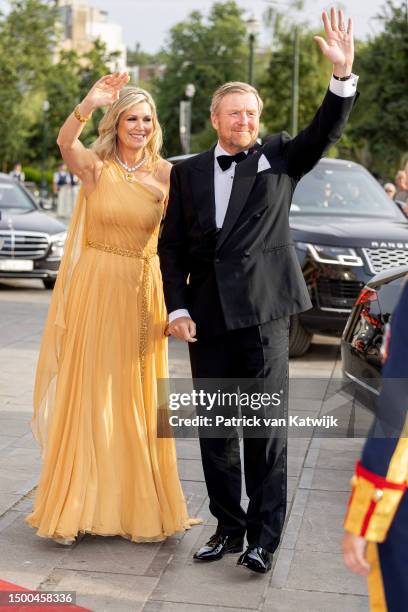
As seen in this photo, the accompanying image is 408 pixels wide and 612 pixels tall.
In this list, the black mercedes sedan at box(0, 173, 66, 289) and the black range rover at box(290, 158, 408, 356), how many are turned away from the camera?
0

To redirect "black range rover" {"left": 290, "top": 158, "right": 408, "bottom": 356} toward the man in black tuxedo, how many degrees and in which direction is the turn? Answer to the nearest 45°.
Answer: approximately 45° to its right

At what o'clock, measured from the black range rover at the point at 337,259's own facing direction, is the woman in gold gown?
The woman in gold gown is roughly at 2 o'clock from the black range rover.

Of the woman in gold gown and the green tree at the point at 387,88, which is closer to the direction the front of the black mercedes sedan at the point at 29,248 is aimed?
the woman in gold gown

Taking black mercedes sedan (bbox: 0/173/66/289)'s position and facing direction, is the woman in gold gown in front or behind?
in front

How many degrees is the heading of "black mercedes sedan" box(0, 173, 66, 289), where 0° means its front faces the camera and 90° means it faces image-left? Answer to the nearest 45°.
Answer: approximately 315°

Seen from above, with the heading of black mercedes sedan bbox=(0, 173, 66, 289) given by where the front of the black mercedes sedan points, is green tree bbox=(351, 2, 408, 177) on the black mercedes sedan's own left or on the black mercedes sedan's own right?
on the black mercedes sedan's own left

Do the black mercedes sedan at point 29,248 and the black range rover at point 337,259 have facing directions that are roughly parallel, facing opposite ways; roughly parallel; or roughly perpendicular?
roughly parallel

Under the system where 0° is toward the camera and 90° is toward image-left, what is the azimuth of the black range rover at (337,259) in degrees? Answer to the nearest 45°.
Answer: approximately 315°
